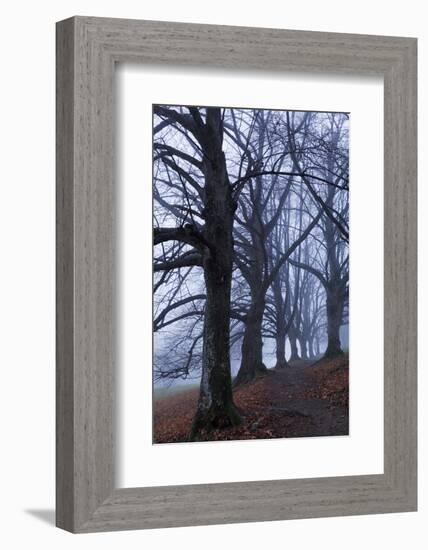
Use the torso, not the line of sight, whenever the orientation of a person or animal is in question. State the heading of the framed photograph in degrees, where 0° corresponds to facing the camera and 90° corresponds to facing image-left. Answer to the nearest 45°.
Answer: approximately 315°
